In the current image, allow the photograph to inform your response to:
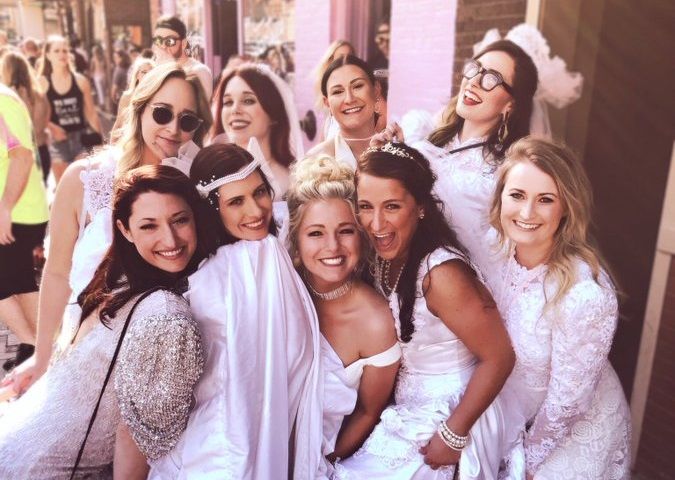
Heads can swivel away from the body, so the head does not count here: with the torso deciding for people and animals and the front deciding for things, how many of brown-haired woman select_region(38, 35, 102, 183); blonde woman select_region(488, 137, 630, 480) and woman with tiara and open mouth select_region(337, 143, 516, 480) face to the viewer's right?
0

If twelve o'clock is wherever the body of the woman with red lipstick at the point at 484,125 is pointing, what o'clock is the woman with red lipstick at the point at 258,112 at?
the woman with red lipstick at the point at 258,112 is roughly at 2 o'clock from the woman with red lipstick at the point at 484,125.

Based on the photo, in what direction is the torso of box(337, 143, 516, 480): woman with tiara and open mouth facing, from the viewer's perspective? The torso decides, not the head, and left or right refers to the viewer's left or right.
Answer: facing the viewer and to the left of the viewer

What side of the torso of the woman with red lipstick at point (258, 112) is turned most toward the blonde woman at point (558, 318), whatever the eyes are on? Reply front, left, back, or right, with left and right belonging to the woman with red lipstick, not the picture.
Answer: left

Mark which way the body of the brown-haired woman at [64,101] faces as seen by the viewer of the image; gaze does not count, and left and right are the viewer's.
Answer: facing the viewer

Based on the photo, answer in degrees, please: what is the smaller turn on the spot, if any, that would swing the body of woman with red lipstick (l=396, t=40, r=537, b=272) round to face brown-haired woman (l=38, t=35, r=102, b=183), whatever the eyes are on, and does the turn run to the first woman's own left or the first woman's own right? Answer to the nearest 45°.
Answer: approximately 90° to the first woman's own right

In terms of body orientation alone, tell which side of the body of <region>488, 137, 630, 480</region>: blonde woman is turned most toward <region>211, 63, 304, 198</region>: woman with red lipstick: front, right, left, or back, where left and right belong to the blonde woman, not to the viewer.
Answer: right

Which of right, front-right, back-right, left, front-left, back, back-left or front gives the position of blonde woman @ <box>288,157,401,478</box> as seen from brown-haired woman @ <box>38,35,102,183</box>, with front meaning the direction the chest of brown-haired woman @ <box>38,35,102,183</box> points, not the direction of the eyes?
front

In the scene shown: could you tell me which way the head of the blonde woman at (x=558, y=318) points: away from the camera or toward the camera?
toward the camera

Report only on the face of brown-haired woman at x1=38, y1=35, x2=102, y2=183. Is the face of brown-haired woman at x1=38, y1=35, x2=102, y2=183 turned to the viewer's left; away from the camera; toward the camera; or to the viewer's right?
toward the camera

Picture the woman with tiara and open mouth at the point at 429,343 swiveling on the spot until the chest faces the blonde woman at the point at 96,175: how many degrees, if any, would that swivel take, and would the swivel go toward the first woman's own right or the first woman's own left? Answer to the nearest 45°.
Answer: approximately 45° to the first woman's own right

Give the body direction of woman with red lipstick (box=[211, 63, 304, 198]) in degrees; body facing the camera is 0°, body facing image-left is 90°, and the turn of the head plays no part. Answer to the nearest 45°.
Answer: approximately 45°

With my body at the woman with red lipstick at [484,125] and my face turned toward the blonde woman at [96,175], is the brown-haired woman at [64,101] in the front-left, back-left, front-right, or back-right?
front-right

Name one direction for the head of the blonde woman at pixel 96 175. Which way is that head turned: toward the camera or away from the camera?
toward the camera

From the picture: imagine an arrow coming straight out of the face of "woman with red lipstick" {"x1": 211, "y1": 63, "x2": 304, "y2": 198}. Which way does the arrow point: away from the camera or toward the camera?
toward the camera

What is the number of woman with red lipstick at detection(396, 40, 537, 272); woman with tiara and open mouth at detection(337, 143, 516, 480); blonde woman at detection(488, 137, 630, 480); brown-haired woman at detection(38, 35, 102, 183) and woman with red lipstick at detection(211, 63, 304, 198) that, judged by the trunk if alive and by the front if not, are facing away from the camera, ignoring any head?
0
